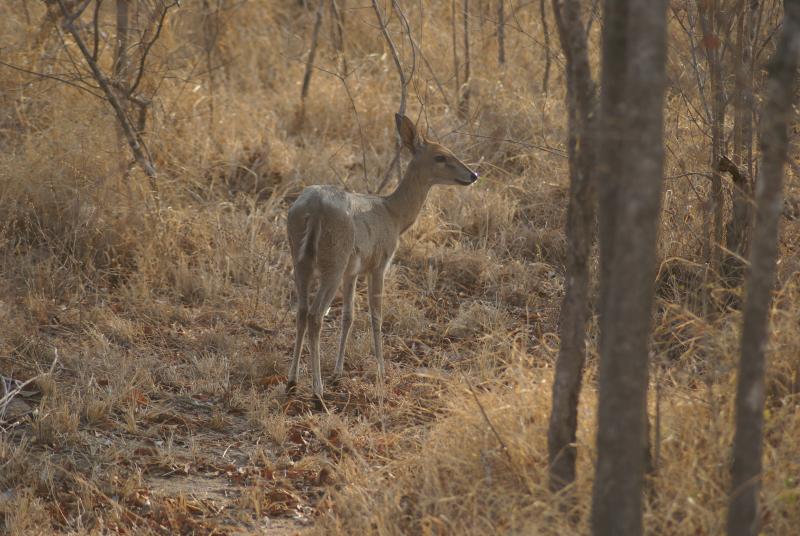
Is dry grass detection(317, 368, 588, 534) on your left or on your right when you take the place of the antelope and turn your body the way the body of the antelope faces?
on your right

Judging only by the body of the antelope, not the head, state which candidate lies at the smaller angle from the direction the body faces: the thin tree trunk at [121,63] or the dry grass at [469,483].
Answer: the thin tree trunk

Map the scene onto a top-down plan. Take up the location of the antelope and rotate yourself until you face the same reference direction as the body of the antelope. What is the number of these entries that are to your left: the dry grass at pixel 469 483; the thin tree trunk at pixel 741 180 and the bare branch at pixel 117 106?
1

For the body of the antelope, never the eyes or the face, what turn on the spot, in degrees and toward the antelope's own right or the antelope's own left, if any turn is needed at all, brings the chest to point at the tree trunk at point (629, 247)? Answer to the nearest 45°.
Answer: approximately 135° to the antelope's own right

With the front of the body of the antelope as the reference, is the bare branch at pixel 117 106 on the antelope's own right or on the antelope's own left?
on the antelope's own left

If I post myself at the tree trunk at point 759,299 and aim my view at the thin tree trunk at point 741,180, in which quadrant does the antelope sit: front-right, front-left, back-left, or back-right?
front-left

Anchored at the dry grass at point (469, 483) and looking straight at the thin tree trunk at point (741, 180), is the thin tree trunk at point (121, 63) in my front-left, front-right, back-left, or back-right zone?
front-left

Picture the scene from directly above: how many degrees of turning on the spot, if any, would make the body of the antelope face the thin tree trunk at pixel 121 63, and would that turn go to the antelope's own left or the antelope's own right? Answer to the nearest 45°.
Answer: approximately 90° to the antelope's own left

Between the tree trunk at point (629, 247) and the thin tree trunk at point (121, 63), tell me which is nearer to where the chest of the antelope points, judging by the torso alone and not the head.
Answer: the thin tree trunk

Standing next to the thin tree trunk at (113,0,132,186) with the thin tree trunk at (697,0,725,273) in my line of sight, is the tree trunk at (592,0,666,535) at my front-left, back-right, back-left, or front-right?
front-right

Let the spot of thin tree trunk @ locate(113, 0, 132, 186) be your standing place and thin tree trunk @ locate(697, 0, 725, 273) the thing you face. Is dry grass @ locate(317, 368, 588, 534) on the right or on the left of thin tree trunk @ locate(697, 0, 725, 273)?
right

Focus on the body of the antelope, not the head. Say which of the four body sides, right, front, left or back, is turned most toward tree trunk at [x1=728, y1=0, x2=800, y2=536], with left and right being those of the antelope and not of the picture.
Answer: right

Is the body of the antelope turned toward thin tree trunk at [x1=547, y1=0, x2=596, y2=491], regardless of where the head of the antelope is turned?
no

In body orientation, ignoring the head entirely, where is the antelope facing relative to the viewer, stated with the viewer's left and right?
facing away from the viewer and to the right of the viewer

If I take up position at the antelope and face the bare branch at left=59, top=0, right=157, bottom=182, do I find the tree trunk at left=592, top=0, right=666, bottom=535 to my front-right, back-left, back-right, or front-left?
back-left

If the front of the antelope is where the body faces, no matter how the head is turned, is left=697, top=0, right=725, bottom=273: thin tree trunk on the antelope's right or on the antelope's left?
on the antelope's right

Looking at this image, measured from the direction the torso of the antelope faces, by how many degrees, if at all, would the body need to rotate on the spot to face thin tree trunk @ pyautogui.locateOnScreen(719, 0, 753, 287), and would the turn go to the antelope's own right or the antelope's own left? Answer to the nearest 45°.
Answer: approximately 45° to the antelope's own right

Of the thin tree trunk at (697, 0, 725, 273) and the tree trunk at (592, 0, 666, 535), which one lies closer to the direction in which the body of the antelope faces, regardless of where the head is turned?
the thin tree trunk

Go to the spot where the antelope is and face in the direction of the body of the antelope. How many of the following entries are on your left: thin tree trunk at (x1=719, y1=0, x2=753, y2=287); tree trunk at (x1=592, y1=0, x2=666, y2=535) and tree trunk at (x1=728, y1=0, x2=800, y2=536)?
0
